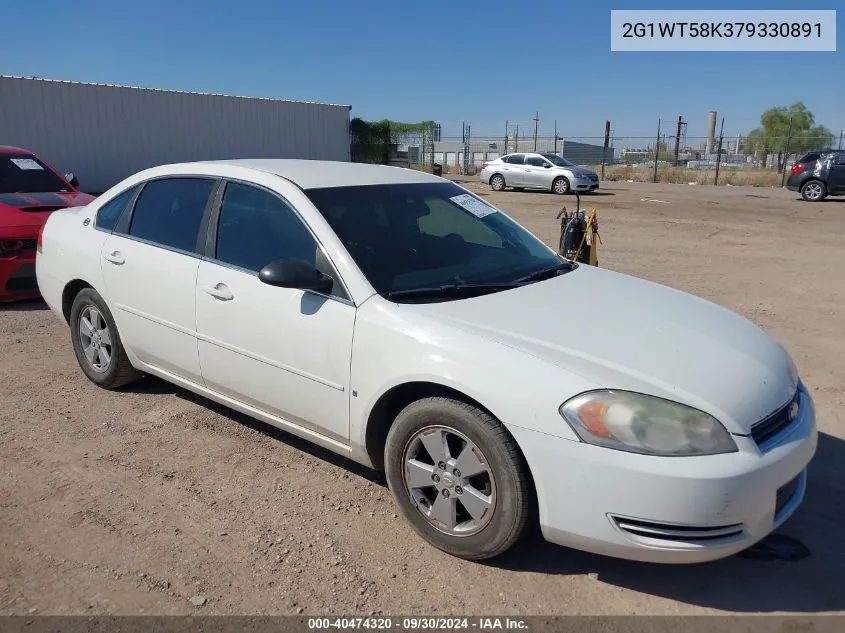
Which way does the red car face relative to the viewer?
toward the camera

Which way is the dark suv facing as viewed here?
to the viewer's right

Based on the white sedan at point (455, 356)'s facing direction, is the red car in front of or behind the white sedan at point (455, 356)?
behind

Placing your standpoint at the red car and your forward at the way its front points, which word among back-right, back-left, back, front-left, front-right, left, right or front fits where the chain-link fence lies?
back-left

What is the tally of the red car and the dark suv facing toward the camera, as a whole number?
1

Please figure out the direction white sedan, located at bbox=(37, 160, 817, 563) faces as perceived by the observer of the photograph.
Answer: facing the viewer and to the right of the viewer
